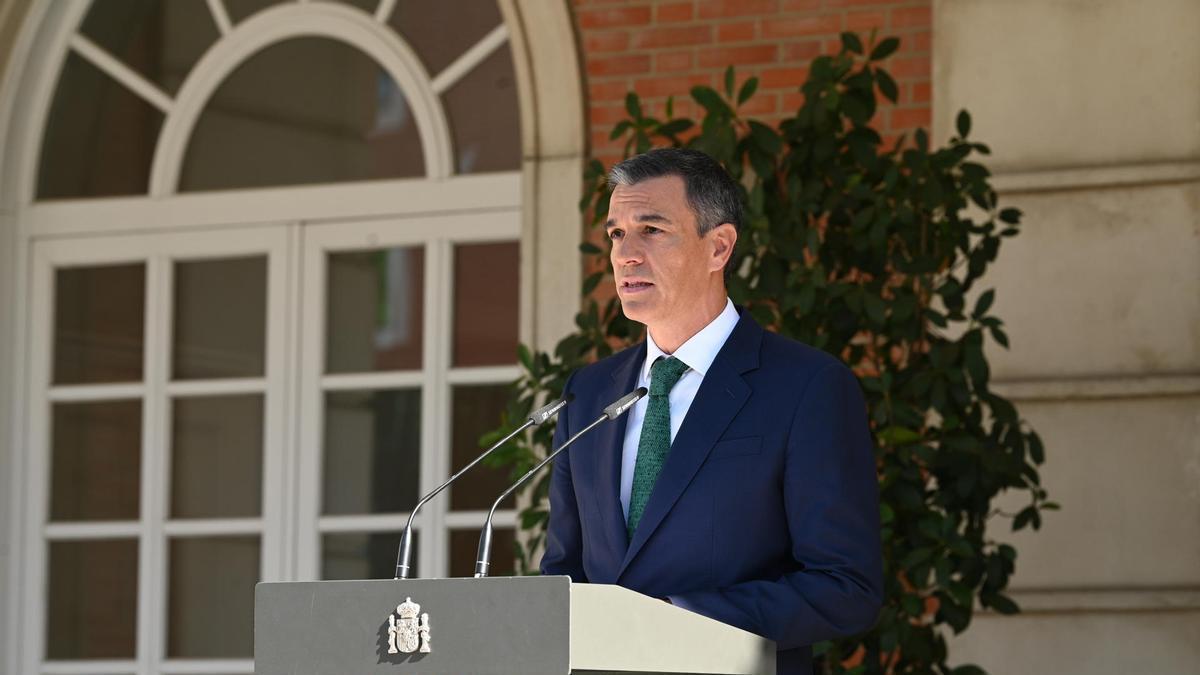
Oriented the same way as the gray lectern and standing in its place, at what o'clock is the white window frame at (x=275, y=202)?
The white window frame is roughly at 4 o'clock from the gray lectern.

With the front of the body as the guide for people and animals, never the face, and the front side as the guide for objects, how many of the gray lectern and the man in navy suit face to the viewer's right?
0

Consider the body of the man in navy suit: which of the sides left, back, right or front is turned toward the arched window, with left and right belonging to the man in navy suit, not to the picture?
right

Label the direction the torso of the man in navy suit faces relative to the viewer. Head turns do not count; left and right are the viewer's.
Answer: facing the viewer and to the left of the viewer

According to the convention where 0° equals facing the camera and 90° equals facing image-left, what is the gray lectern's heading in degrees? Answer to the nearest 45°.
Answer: approximately 45°

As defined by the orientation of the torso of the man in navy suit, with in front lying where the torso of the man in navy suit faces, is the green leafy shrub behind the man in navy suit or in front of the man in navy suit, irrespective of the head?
behind
